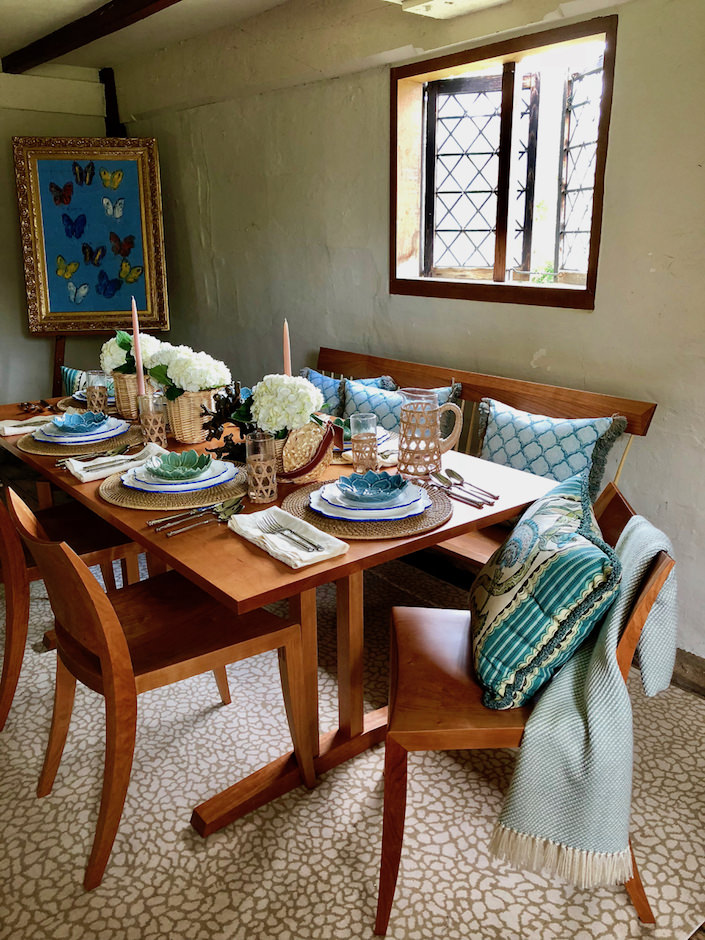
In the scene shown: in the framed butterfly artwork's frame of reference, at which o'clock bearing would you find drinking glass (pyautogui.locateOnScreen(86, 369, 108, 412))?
The drinking glass is roughly at 12 o'clock from the framed butterfly artwork.

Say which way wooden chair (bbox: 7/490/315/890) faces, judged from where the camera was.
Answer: facing away from the viewer and to the right of the viewer

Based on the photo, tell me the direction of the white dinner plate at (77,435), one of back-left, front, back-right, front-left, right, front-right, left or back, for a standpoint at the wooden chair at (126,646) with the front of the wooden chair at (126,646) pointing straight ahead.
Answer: front-left

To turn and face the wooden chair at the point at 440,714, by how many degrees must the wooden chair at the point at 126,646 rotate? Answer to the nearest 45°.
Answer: approximately 90° to its right

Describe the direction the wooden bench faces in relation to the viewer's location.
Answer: facing the viewer and to the left of the viewer

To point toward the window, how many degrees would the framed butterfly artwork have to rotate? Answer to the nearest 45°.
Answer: approximately 45° to its left

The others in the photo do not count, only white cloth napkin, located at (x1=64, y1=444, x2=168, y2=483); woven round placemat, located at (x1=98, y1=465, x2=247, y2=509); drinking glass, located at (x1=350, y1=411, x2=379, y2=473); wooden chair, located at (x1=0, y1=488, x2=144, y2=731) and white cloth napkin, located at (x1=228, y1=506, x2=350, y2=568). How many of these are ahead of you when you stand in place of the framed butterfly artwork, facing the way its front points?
5

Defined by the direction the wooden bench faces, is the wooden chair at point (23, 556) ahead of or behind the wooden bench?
ahead

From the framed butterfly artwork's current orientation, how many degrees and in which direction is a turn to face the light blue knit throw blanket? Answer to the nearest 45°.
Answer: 0° — it already faces it

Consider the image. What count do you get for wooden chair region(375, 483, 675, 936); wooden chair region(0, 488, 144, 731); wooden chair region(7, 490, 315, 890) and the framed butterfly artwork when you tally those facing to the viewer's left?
1

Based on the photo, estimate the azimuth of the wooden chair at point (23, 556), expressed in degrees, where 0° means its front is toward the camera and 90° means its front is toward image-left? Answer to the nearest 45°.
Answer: approximately 225°

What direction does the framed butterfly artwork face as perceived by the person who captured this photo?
facing the viewer

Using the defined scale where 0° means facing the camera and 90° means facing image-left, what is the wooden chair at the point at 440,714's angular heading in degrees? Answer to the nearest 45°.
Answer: approximately 90°

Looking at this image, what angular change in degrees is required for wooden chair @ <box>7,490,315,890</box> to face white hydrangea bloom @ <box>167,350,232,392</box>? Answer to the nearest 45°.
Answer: approximately 45° to its left
